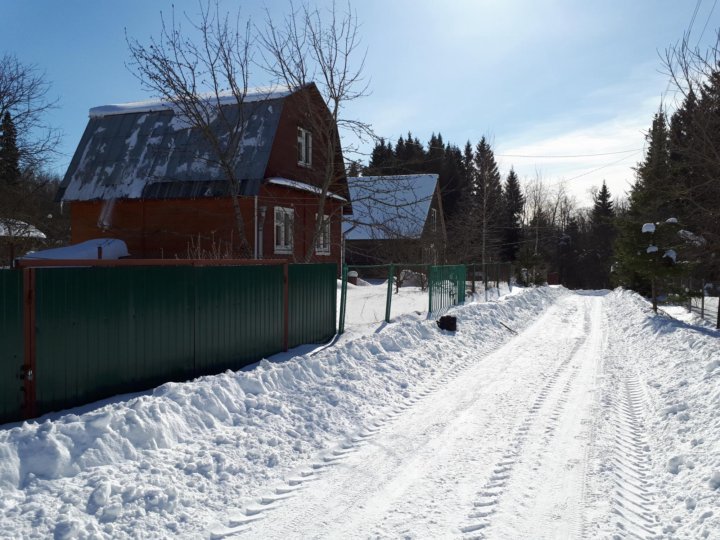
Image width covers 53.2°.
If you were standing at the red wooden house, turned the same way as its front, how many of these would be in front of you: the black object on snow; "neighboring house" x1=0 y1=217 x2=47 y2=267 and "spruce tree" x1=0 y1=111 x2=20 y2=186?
1

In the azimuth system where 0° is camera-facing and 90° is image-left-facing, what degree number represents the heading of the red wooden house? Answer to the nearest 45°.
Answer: approximately 315°

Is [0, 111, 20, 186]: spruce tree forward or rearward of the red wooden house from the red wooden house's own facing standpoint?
rearward

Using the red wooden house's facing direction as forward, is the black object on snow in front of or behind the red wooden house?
in front

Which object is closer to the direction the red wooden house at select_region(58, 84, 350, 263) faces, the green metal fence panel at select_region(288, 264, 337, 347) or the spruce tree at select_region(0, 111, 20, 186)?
the green metal fence panel

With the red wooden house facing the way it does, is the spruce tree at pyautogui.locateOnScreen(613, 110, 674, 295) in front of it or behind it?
in front

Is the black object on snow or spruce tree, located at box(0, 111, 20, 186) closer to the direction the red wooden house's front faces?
the black object on snow
